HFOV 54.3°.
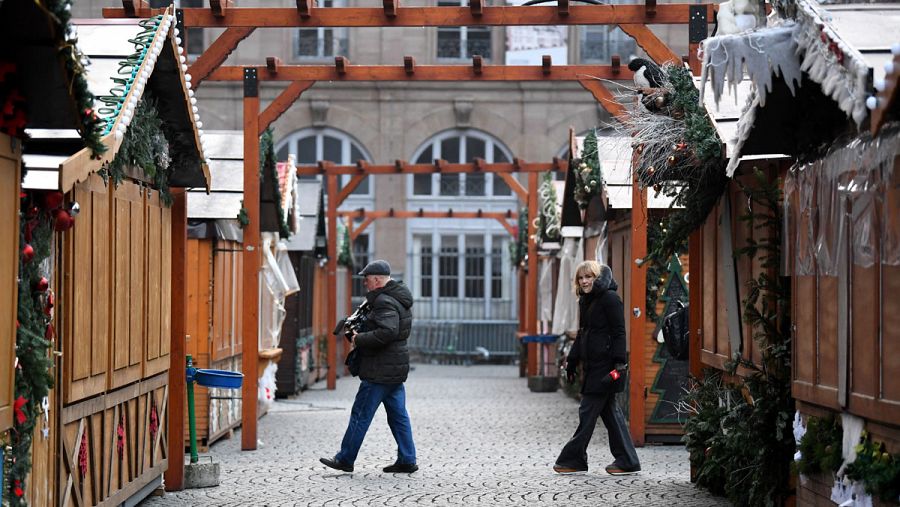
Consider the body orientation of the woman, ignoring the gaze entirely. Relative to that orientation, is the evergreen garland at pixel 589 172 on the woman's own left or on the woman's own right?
on the woman's own right

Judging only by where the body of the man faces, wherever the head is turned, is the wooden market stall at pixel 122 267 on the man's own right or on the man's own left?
on the man's own left

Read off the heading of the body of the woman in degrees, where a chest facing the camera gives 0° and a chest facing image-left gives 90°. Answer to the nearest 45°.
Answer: approximately 90°

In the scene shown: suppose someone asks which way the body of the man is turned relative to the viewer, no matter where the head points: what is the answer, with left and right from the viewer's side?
facing to the left of the viewer

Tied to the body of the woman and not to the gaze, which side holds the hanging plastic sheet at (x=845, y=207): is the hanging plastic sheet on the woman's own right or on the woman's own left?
on the woman's own left

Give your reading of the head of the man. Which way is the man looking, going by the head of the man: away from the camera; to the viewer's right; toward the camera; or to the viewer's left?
to the viewer's left
